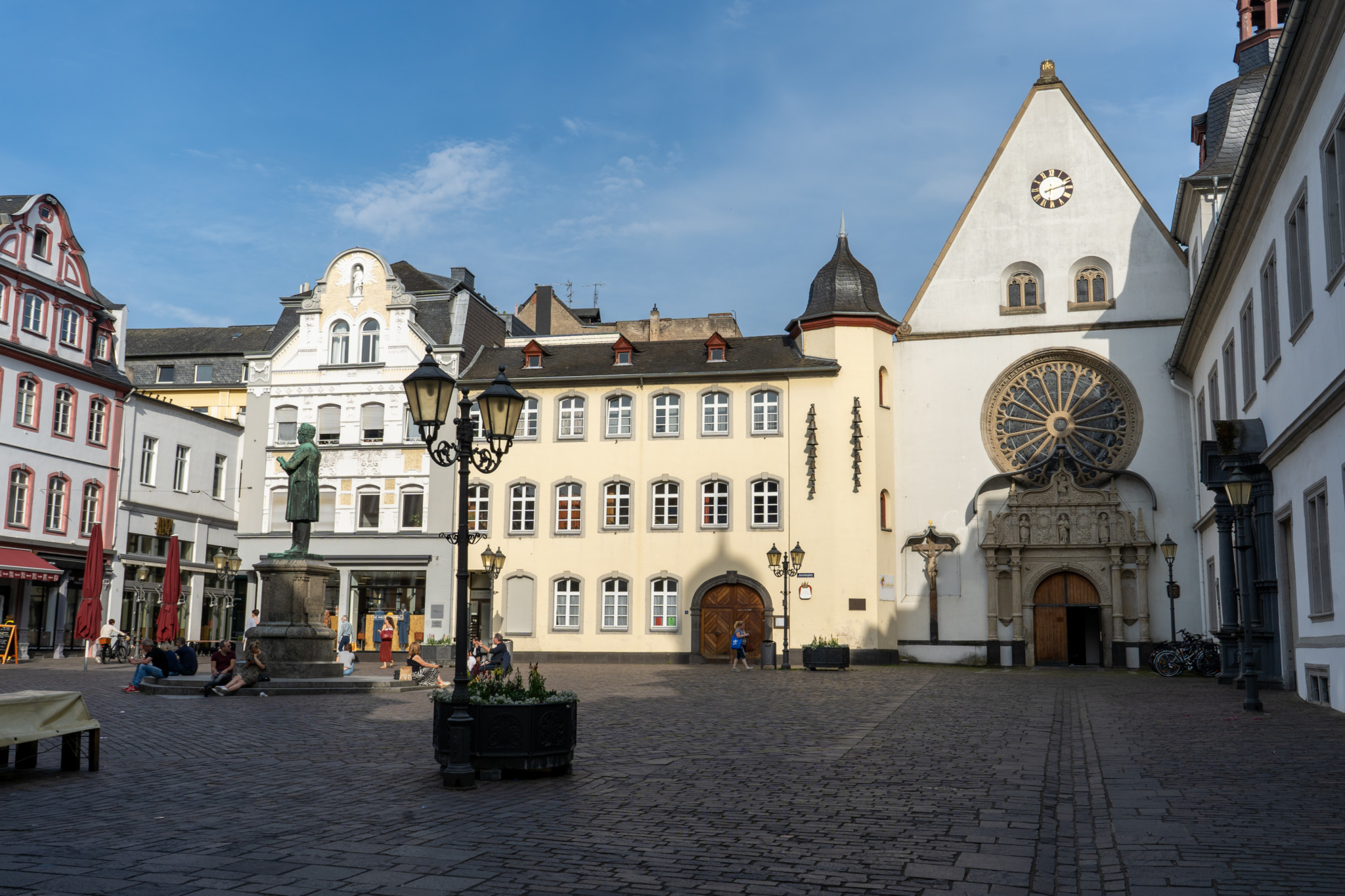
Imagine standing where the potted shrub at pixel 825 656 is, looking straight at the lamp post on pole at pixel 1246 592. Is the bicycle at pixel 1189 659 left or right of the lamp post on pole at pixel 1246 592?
left

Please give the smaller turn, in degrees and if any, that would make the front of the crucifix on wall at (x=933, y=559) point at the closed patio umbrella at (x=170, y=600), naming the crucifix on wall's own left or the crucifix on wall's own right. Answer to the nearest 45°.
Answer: approximately 45° to the crucifix on wall's own right

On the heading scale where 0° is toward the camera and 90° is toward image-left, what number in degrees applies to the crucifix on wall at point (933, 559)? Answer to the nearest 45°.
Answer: approximately 0°

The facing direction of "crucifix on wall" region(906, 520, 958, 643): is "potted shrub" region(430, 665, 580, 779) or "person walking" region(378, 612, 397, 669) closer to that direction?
the potted shrub

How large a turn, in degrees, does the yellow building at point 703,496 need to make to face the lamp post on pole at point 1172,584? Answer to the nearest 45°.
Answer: approximately 90° to its left

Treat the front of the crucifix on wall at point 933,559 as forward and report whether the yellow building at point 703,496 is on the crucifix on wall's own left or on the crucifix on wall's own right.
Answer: on the crucifix on wall's own right

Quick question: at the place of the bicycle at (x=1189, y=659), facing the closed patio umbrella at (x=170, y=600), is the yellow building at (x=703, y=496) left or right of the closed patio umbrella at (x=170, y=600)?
right

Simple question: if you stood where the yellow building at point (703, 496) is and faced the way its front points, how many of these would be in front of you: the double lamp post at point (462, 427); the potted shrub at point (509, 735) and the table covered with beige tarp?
3

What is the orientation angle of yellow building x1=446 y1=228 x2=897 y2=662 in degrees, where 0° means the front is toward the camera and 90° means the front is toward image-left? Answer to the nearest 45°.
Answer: approximately 0°

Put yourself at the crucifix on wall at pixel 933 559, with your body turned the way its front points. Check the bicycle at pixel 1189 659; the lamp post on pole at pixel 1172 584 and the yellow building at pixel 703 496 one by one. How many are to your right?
1

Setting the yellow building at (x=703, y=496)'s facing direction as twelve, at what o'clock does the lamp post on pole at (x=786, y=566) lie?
The lamp post on pole is roughly at 11 o'clock from the yellow building.

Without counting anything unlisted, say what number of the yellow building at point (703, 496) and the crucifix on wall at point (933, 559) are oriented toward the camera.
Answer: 2

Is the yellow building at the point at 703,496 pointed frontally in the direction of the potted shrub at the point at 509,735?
yes

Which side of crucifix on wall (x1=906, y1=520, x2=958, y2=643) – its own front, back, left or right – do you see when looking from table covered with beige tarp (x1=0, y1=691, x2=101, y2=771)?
front

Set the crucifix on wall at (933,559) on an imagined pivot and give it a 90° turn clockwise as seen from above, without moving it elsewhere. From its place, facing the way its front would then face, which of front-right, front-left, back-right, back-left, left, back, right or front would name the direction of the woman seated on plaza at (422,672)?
front-left

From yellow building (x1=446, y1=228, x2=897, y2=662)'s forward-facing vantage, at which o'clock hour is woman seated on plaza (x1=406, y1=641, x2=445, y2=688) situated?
The woman seated on plaza is roughly at 1 o'clock from the yellow building.
